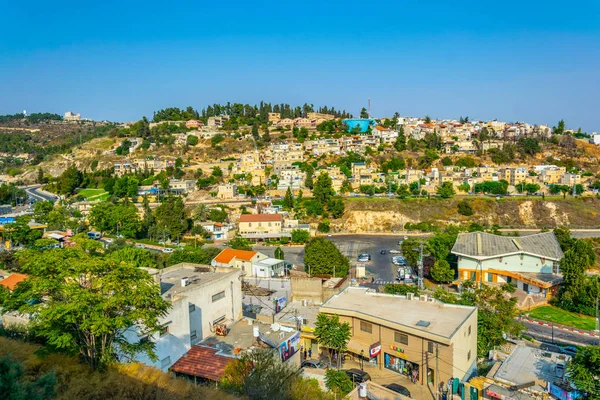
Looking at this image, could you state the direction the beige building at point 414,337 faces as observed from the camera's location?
facing the viewer and to the left of the viewer

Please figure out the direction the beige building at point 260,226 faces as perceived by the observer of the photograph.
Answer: facing the viewer

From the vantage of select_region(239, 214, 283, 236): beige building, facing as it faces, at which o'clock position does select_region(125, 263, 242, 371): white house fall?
The white house is roughly at 12 o'clock from the beige building.

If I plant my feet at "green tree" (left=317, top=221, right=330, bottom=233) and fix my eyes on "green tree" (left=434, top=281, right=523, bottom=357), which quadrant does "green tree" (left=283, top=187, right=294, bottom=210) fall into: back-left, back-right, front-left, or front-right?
back-right

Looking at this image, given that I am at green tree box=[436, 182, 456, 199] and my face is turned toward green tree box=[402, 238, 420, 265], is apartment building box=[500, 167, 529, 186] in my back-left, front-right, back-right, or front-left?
back-left

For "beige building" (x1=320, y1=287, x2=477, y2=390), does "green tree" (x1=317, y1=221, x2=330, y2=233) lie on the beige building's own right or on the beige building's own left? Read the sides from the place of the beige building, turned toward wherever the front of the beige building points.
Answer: on the beige building's own right

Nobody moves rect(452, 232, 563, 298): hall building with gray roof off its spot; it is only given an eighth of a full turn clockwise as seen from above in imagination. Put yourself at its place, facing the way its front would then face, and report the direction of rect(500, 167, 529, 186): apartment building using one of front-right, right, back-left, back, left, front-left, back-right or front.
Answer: back-right

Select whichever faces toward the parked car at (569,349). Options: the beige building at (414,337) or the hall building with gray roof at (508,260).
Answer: the hall building with gray roof

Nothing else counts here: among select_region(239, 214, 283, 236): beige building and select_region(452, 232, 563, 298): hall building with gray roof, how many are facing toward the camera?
2

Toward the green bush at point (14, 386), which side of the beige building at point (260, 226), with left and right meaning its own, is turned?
front

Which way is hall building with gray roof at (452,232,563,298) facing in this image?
toward the camera

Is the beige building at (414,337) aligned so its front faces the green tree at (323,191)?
no

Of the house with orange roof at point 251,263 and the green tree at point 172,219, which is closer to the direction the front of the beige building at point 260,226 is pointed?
the house with orange roof

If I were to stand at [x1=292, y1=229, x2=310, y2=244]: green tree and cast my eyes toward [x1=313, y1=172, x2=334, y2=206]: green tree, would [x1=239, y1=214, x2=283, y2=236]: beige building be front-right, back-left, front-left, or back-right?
front-left

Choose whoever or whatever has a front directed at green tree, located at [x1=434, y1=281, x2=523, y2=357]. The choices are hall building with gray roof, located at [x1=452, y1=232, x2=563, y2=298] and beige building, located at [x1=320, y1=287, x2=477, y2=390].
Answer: the hall building with gray roof

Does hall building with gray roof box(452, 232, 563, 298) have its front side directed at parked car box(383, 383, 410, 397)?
yes

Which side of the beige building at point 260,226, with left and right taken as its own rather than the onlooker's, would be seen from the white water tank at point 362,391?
front

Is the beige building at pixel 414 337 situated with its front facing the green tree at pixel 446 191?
no

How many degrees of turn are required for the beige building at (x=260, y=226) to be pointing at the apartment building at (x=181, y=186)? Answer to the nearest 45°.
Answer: approximately 135° to its right
